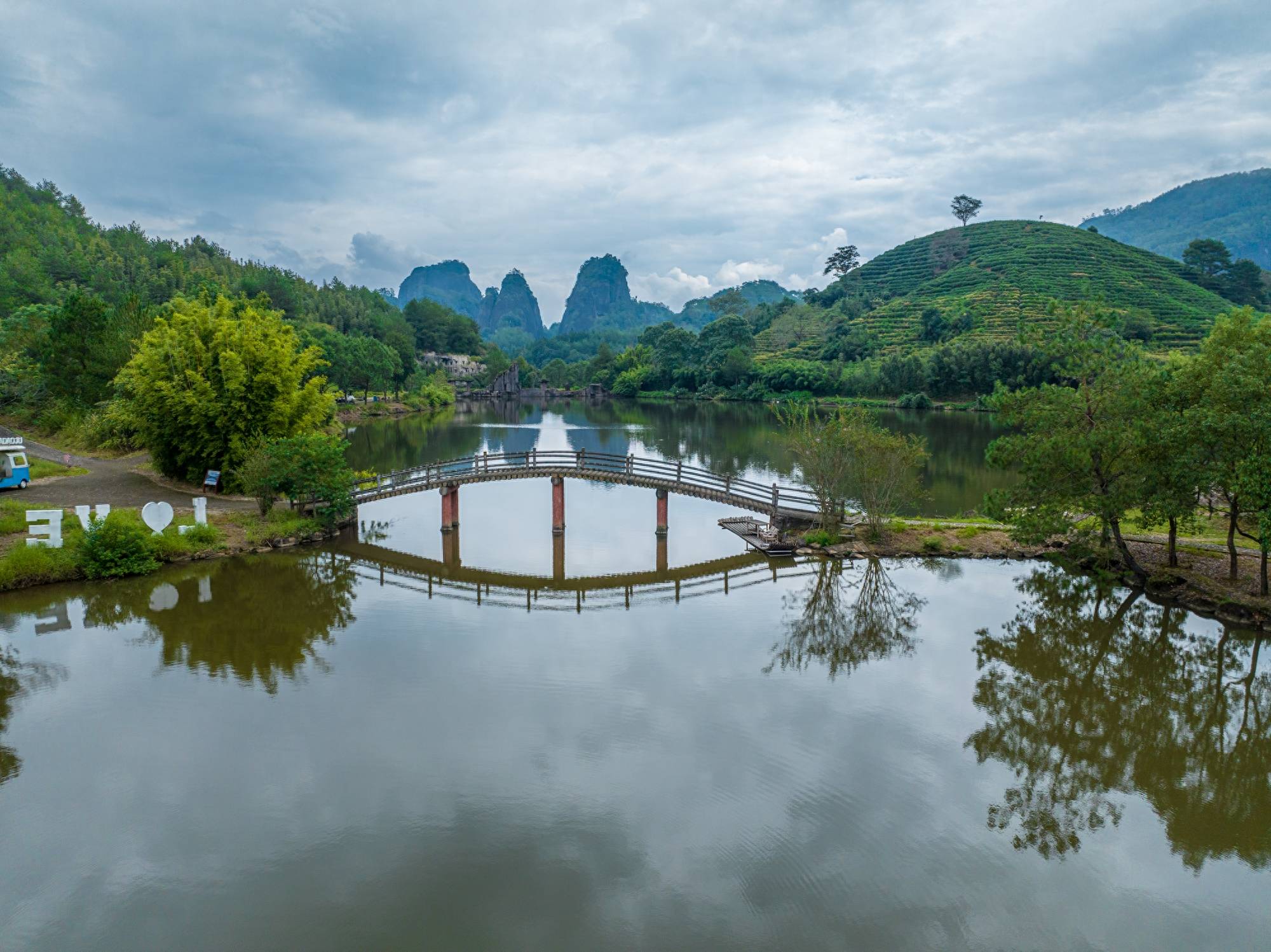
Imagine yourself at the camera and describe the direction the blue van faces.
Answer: facing to the right of the viewer

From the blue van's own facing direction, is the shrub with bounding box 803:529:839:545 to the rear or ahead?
ahead

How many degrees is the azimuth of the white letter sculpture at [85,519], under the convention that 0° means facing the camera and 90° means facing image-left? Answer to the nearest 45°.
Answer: approximately 180°

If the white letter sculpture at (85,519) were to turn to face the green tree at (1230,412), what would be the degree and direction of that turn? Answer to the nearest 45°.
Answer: approximately 135° to its right

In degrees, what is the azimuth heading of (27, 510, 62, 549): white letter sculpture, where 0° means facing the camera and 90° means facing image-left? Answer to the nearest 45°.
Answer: approximately 180°

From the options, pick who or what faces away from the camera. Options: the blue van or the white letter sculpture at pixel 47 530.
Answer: the white letter sculpture

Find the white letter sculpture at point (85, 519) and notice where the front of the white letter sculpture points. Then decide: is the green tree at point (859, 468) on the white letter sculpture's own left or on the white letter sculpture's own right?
on the white letter sculpture's own right
